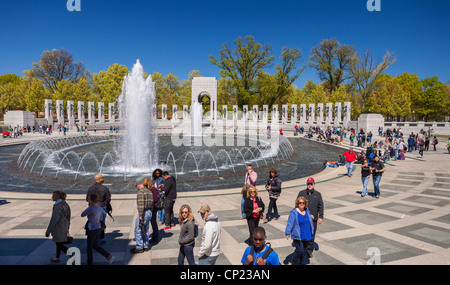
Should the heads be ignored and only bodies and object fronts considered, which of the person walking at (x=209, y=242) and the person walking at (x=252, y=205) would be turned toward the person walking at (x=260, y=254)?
the person walking at (x=252, y=205)

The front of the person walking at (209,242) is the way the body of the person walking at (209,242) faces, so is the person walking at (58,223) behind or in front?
in front

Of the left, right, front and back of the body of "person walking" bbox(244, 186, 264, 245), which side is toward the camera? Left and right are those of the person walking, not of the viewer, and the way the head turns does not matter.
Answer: front

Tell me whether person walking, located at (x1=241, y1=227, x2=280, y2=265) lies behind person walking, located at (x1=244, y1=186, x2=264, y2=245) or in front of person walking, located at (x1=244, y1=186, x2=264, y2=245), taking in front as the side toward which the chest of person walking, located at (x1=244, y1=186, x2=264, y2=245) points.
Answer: in front
